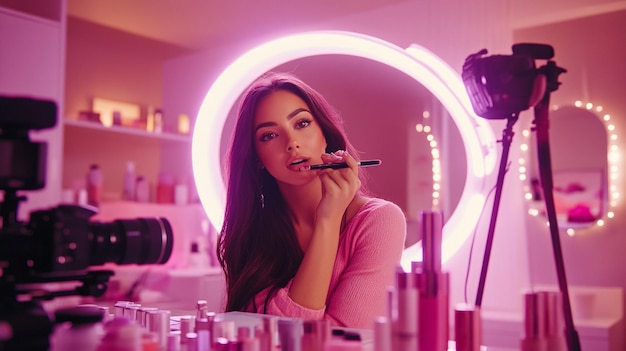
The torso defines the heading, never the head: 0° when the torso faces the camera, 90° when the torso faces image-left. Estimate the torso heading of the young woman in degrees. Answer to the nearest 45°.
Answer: approximately 0°

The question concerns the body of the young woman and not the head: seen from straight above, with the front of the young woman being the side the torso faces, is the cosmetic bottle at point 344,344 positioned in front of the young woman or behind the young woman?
in front

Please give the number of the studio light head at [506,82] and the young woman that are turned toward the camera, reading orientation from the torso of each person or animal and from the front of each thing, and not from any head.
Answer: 1

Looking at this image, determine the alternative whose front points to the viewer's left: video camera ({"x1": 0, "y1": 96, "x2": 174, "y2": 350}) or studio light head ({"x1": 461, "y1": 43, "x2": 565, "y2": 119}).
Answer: the studio light head

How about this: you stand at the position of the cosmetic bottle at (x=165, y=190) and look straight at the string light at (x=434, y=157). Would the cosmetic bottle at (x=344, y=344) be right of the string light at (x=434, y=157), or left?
right

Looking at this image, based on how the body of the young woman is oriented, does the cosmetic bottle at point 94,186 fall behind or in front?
behind

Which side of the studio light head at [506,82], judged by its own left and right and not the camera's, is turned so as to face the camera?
left

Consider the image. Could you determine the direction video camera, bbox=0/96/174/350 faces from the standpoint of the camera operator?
facing to the right of the viewer

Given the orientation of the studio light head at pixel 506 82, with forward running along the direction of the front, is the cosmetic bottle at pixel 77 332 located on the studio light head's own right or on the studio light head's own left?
on the studio light head's own left

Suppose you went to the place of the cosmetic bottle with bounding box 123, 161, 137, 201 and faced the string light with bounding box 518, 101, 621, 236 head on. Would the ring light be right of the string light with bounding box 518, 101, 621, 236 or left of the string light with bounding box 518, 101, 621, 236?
right
